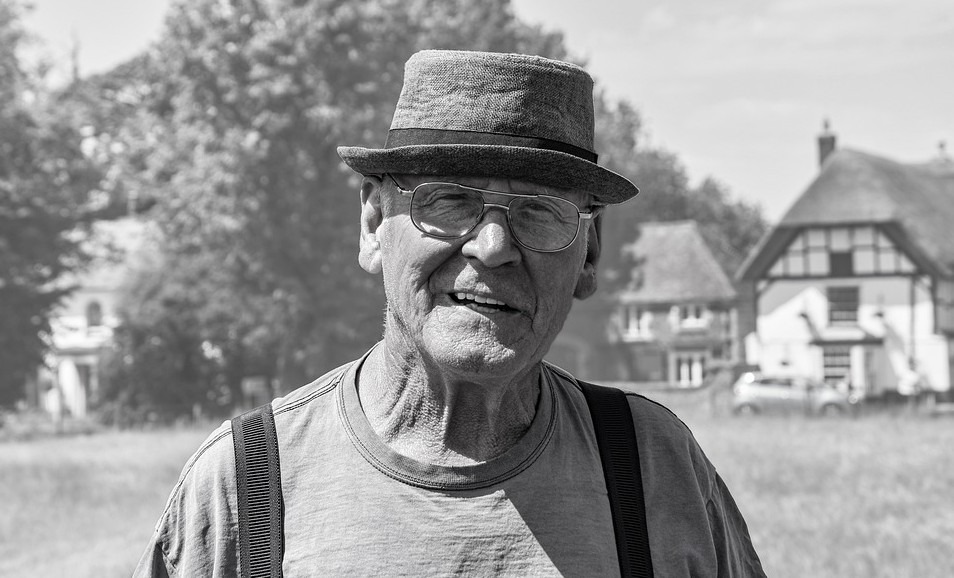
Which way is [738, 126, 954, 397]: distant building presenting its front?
toward the camera

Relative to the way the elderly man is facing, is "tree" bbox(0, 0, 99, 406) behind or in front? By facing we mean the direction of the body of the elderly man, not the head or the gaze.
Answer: behind

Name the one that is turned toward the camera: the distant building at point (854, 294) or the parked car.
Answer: the distant building

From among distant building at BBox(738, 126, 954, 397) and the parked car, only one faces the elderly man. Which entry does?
the distant building

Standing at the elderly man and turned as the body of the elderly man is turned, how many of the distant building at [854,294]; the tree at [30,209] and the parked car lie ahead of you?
0

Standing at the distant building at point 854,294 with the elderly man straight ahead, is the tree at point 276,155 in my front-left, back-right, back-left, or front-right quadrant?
front-right

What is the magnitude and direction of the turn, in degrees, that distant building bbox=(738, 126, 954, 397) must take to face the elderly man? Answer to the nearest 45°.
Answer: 0° — it already faces them

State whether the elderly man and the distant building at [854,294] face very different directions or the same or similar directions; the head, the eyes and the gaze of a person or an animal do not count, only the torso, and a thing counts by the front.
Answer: same or similar directions

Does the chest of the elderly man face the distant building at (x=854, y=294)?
no

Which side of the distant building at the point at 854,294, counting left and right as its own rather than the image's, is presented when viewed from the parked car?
front

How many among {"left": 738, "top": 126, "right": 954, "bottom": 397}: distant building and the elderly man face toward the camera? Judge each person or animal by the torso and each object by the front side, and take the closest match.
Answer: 2

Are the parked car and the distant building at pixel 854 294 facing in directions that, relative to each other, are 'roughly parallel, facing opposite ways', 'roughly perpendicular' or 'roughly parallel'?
roughly perpendicular

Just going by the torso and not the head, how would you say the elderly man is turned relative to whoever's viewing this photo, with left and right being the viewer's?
facing the viewer
